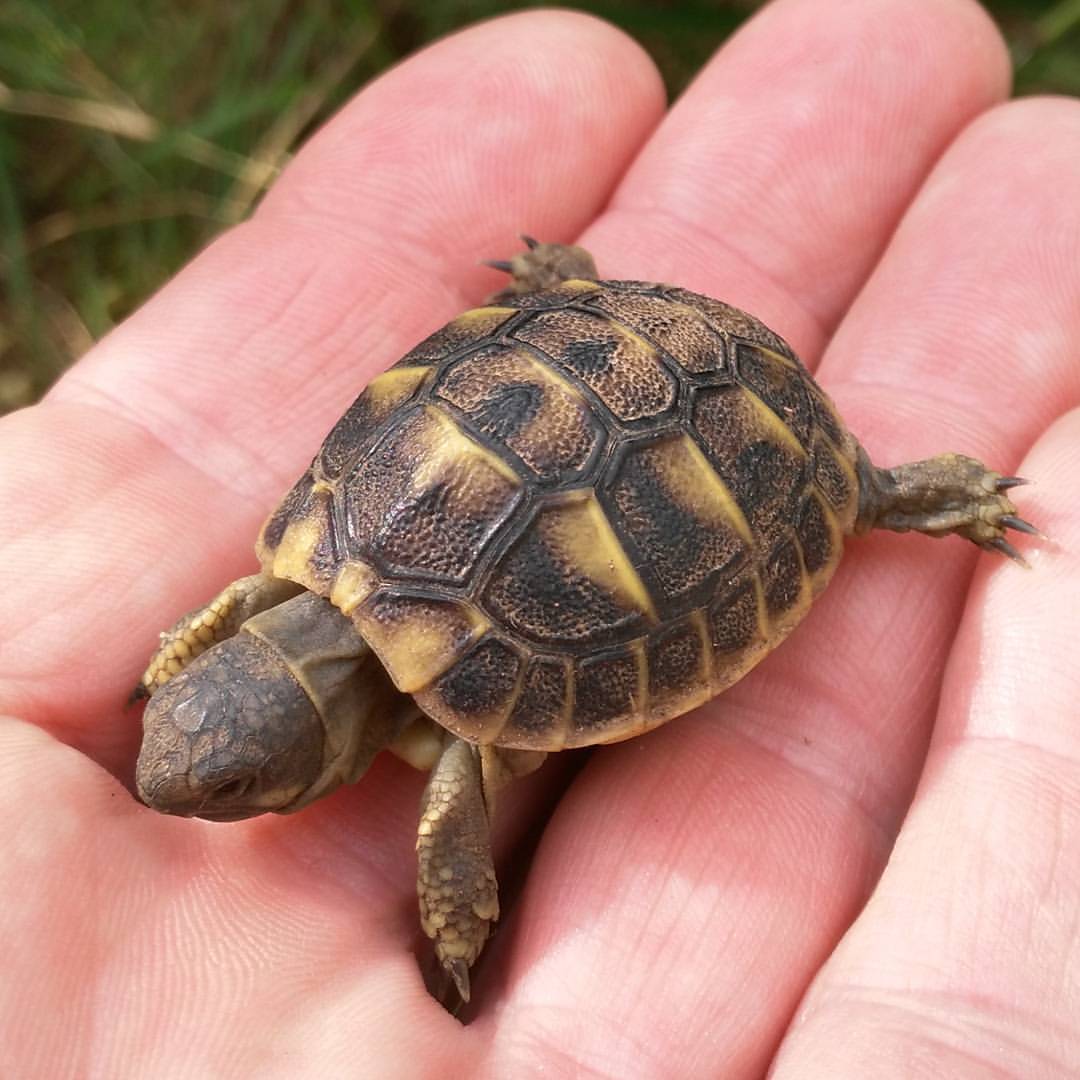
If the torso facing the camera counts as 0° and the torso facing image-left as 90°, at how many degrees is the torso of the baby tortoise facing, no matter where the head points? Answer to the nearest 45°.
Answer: approximately 45°
